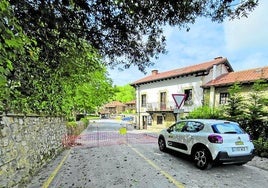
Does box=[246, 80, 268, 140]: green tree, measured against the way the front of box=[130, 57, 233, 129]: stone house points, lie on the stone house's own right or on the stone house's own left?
on the stone house's own left

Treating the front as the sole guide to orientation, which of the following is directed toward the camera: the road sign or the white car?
the road sign

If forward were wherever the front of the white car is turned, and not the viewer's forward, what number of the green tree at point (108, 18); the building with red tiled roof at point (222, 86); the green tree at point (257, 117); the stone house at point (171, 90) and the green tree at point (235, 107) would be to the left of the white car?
1

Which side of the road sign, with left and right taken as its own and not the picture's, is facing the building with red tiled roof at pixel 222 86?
back

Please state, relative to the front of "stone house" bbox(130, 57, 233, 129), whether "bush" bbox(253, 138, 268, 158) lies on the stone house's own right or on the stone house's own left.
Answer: on the stone house's own left

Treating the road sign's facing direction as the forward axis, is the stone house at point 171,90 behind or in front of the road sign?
behind

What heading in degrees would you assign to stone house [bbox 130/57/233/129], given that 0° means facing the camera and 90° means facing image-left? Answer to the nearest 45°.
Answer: approximately 45°

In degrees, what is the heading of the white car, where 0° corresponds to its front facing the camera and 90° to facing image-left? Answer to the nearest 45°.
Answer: approximately 135°

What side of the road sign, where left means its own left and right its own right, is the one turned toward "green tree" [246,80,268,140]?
left

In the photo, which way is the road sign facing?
toward the camera

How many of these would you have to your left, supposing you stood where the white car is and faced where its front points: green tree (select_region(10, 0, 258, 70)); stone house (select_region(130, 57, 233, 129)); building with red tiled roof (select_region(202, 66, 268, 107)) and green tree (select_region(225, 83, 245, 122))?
1

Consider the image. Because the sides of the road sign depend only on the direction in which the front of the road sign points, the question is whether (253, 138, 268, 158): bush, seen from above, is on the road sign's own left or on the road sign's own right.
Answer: on the road sign's own left

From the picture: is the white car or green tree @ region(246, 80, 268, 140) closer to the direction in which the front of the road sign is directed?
the white car

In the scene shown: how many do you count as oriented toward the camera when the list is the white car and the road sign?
1

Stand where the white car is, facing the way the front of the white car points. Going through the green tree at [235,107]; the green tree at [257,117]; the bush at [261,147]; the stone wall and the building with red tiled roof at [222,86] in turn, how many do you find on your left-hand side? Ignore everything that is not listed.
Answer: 1
